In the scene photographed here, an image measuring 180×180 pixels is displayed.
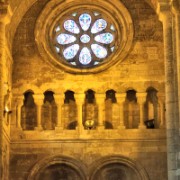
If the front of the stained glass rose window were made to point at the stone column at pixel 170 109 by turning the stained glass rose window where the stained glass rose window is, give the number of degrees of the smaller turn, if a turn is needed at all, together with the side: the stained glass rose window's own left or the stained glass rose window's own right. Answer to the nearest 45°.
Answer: approximately 45° to the stained glass rose window's own left

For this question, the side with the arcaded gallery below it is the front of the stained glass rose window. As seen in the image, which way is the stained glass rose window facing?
toward the camera
